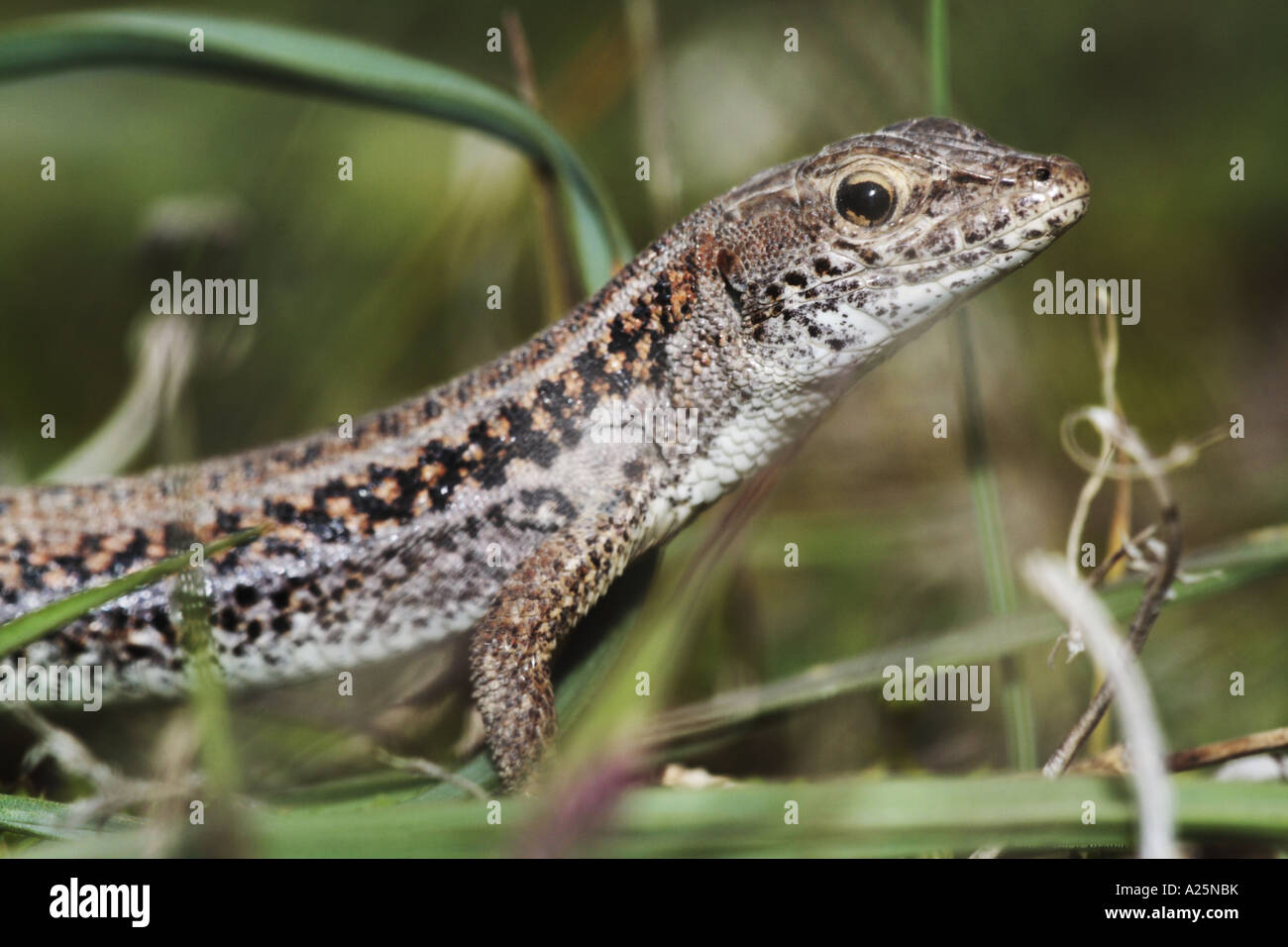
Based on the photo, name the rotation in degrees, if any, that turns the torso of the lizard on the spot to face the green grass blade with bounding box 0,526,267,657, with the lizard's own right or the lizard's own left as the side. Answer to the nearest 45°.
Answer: approximately 135° to the lizard's own right

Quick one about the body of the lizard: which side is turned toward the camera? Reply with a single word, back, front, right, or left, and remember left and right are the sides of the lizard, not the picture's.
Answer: right
